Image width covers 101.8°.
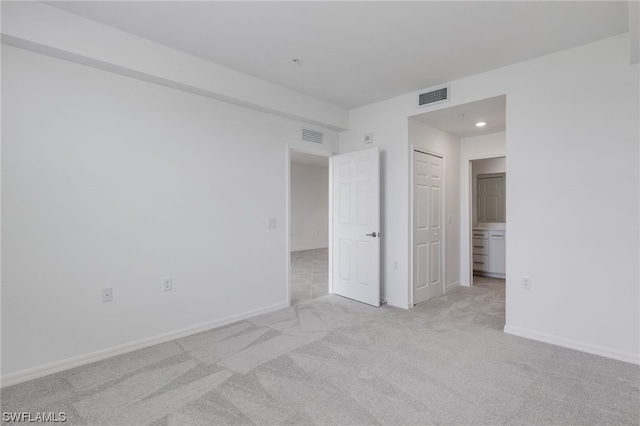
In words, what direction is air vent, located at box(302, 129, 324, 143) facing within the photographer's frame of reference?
facing the viewer and to the right of the viewer

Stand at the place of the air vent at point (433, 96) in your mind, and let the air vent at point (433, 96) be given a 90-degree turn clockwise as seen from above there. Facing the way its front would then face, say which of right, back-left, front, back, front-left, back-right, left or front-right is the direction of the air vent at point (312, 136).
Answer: front-left

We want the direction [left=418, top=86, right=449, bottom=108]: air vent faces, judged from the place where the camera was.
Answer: facing the viewer and to the left of the viewer

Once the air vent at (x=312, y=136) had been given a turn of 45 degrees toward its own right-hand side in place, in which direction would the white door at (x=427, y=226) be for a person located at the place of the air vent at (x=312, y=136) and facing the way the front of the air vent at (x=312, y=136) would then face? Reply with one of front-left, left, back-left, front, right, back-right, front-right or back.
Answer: left
